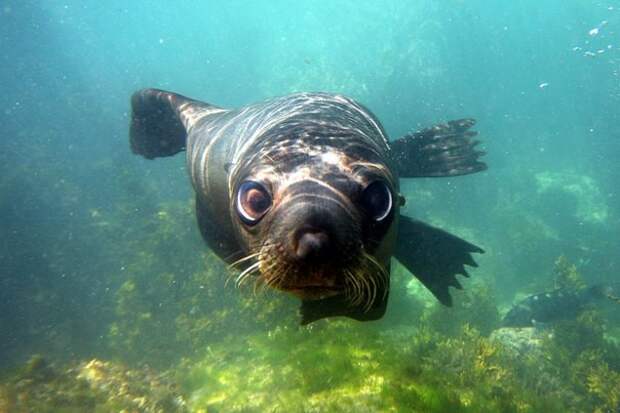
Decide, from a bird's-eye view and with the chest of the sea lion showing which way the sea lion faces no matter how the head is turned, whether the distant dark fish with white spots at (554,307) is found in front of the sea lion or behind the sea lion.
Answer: behind

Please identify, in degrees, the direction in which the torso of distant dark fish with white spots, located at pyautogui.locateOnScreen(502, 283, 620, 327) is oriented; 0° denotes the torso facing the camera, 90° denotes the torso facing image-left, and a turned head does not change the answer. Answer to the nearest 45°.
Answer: approximately 90°

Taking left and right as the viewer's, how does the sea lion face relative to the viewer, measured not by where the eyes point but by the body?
facing the viewer

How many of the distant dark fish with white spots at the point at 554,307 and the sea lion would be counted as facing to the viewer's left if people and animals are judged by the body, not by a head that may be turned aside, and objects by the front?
1

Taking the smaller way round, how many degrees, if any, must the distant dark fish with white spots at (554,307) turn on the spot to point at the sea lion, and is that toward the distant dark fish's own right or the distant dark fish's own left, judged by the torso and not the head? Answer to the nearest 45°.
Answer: approximately 90° to the distant dark fish's own left
